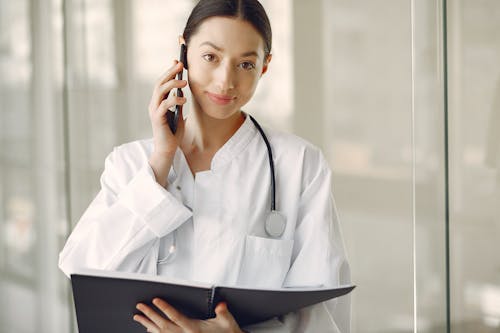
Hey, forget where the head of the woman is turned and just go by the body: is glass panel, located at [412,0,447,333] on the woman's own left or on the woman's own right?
on the woman's own left

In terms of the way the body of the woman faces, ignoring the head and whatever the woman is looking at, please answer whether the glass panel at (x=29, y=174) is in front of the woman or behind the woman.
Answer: behind

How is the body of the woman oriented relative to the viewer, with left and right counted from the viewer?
facing the viewer

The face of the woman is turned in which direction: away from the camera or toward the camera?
toward the camera

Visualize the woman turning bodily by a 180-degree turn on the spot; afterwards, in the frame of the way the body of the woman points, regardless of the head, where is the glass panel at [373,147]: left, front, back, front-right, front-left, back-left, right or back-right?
front-right

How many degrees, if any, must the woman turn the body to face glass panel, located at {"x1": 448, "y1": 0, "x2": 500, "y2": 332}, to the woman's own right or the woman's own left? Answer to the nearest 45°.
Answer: approximately 90° to the woman's own left
